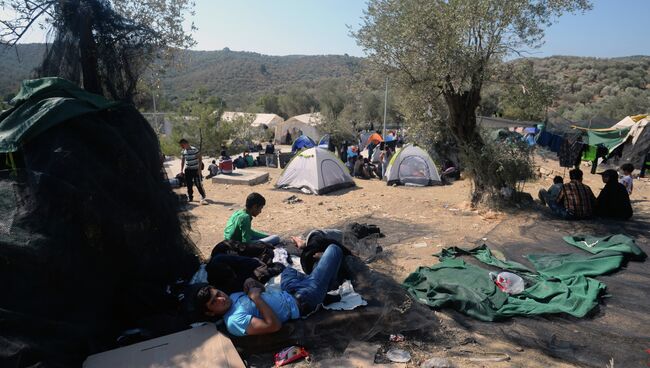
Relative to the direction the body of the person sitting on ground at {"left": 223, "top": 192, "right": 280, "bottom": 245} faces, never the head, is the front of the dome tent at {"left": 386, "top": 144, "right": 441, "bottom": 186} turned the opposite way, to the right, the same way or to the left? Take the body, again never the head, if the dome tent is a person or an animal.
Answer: to the right

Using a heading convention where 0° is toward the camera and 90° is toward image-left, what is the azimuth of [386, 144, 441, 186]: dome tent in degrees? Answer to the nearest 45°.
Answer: approximately 0°

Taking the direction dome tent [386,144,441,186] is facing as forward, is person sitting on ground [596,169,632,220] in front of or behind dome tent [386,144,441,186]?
in front

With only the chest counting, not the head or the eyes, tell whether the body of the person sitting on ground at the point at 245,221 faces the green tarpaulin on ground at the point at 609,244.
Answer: yes

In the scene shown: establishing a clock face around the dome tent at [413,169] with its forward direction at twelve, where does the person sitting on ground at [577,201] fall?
The person sitting on ground is roughly at 11 o'clock from the dome tent.

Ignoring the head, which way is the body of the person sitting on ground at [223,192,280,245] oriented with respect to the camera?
to the viewer's right

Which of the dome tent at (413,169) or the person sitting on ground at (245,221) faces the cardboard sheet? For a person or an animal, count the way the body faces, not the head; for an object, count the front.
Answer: the dome tent

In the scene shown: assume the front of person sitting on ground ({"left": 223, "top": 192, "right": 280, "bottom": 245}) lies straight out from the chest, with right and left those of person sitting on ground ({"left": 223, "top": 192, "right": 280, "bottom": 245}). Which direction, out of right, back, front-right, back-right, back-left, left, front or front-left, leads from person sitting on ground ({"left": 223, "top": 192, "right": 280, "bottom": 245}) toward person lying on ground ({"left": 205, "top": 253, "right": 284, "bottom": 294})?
right

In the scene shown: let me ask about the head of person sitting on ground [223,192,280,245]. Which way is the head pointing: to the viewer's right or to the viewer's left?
to the viewer's right

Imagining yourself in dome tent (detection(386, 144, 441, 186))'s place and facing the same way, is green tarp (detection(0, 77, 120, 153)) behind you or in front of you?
in front

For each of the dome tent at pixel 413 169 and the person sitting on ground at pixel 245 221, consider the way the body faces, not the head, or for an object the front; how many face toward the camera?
1
